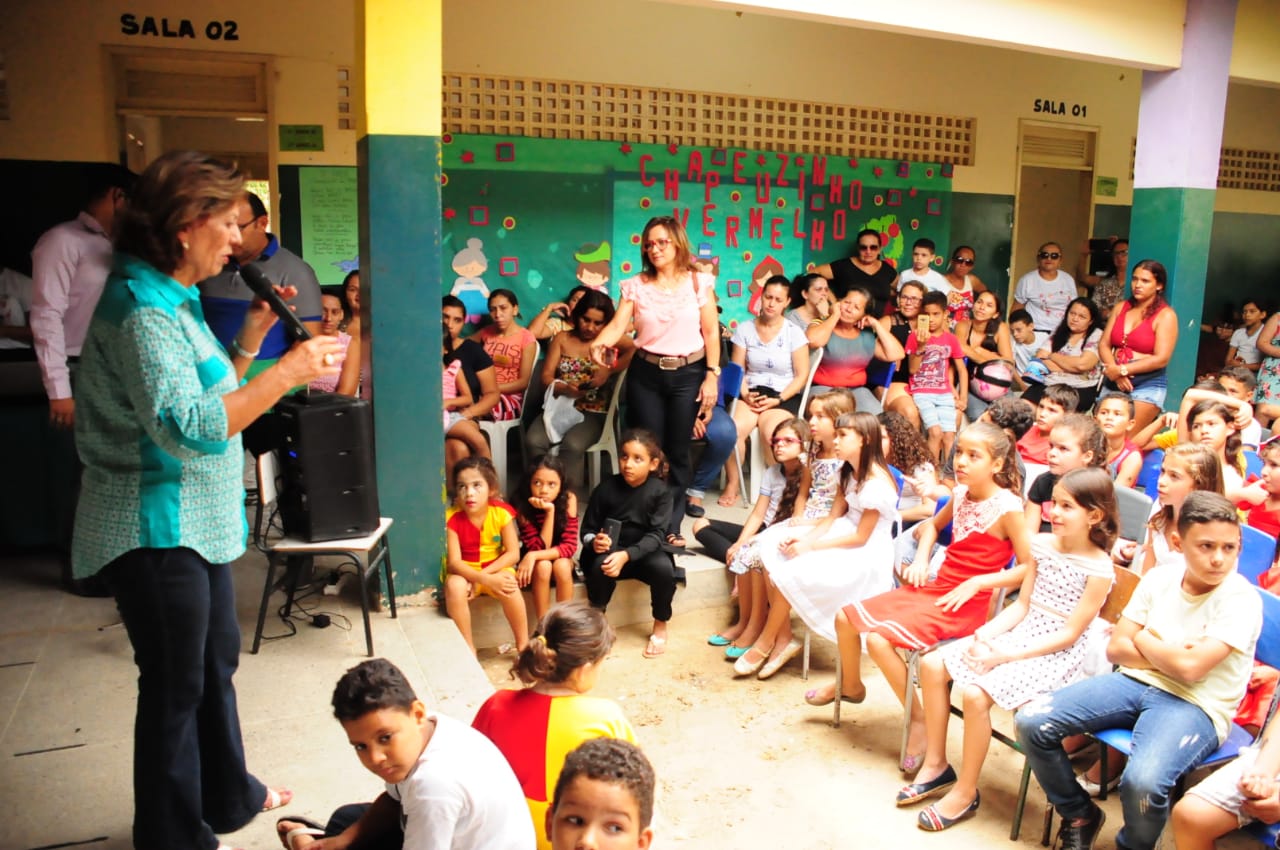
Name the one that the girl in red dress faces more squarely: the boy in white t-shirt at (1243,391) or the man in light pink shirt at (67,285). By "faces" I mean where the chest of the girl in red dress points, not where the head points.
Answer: the man in light pink shirt

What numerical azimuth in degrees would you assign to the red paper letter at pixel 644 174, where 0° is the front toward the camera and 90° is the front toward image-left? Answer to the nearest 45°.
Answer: approximately 0°

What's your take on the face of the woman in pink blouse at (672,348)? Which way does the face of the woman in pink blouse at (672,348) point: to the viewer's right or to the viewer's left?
to the viewer's left

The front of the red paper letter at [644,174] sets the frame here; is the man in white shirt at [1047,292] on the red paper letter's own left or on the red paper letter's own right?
on the red paper letter's own left

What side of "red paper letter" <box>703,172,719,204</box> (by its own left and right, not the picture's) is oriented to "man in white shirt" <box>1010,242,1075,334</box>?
left

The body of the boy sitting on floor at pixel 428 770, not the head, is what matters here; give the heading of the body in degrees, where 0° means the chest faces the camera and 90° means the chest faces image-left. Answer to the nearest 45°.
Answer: approximately 90°

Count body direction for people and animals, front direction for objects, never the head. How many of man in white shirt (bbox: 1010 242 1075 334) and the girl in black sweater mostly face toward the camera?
2
